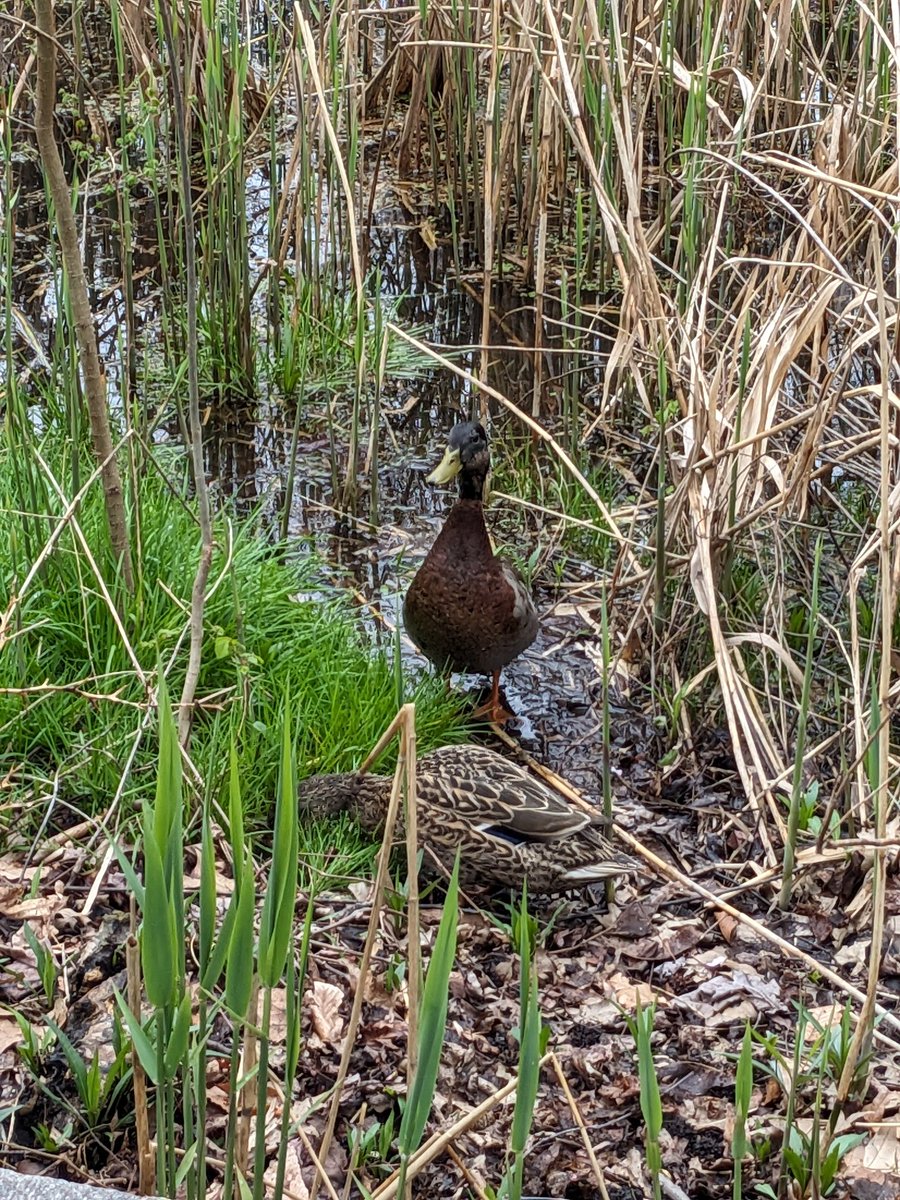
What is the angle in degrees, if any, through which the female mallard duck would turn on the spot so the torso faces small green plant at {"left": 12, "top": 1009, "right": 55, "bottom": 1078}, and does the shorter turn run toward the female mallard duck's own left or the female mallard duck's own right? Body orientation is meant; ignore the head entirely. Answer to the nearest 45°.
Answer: approximately 45° to the female mallard duck's own left

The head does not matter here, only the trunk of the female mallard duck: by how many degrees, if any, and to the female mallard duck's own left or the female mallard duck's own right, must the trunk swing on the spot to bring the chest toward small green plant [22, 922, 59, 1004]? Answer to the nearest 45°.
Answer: approximately 45° to the female mallard duck's own left

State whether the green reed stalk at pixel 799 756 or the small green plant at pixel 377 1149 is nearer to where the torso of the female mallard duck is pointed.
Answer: the small green plant

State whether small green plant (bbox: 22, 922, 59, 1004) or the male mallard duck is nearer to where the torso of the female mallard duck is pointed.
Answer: the small green plant

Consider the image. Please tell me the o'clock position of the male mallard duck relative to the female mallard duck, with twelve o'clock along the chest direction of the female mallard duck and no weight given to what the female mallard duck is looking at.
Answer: The male mallard duck is roughly at 3 o'clock from the female mallard duck.

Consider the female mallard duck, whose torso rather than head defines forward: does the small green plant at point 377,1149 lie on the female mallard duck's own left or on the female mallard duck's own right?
on the female mallard duck's own left

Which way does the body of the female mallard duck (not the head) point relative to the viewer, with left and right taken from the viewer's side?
facing to the left of the viewer

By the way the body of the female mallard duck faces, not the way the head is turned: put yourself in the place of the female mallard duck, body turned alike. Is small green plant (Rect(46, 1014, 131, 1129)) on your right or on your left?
on your left

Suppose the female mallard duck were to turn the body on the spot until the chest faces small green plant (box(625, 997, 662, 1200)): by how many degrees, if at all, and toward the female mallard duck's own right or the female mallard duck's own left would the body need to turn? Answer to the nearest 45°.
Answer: approximately 90° to the female mallard duck's own left

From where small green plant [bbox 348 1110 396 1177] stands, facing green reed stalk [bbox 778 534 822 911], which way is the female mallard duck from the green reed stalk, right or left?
left
